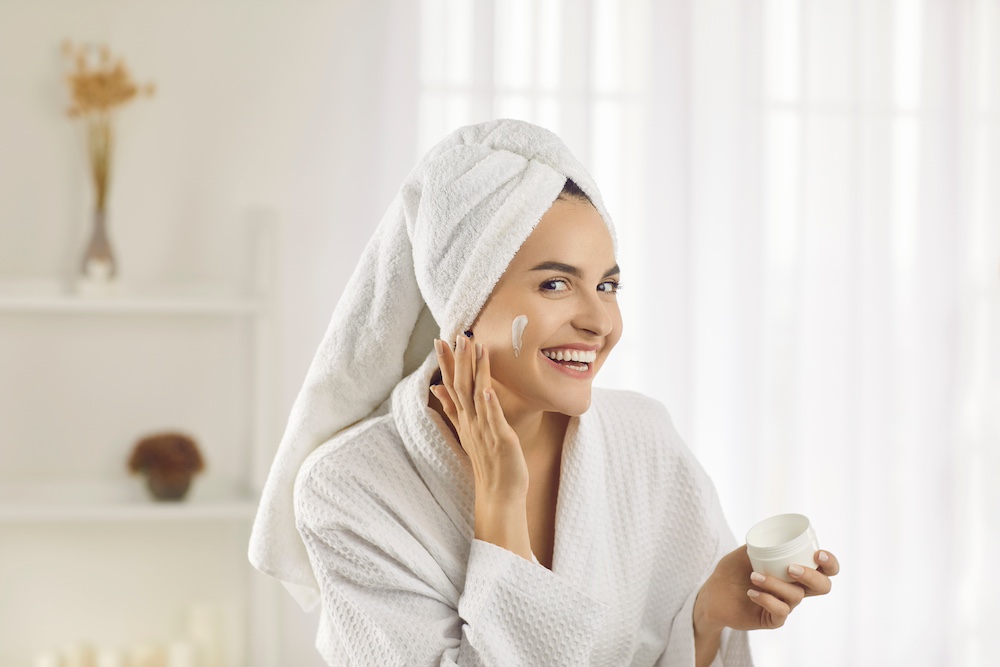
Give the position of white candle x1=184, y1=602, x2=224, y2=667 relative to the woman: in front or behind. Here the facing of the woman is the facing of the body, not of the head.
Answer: behind

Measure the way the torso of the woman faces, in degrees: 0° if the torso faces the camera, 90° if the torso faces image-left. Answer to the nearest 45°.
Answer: approximately 315°

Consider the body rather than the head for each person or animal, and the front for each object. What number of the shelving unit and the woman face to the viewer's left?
0

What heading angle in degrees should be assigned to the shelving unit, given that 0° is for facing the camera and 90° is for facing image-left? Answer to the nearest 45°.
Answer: approximately 0°

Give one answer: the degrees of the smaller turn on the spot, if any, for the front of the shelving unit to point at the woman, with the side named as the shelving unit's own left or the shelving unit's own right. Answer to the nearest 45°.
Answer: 0° — it already faces them

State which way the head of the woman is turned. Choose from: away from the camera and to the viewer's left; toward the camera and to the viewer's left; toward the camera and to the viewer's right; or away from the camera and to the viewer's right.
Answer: toward the camera and to the viewer's right

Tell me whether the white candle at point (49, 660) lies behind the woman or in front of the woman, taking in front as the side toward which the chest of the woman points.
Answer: behind

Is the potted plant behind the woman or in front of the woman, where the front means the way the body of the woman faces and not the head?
behind
